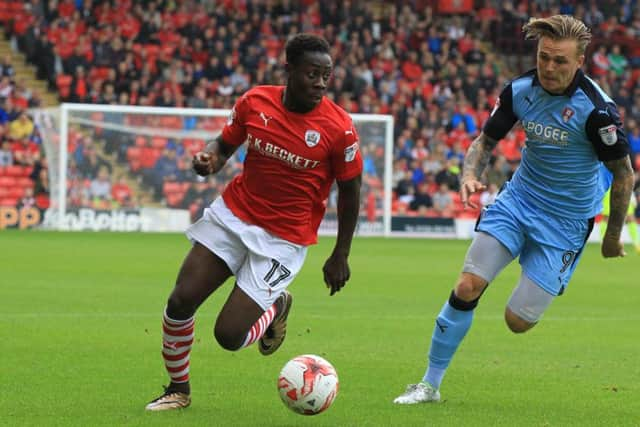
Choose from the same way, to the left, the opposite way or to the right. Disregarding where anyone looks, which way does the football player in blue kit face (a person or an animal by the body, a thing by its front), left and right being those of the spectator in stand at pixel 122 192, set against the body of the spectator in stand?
to the right

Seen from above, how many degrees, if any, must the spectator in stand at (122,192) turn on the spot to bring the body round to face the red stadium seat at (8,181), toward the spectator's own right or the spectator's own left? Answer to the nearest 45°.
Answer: approximately 90° to the spectator's own right

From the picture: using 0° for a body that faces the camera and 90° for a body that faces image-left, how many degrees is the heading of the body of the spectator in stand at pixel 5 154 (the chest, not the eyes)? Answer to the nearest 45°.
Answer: approximately 0°

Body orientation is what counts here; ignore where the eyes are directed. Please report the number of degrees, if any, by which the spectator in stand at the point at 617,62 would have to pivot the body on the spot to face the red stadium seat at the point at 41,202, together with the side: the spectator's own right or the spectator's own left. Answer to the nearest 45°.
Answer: approximately 45° to the spectator's own right

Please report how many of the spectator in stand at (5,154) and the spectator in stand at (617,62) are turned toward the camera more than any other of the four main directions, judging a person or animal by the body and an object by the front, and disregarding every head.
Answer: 2

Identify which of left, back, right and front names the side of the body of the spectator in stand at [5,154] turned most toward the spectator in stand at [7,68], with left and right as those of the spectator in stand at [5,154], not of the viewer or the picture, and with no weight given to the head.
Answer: back

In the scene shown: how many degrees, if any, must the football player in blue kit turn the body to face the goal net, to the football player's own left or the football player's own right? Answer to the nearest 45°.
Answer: approximately 90° to the football player's own right

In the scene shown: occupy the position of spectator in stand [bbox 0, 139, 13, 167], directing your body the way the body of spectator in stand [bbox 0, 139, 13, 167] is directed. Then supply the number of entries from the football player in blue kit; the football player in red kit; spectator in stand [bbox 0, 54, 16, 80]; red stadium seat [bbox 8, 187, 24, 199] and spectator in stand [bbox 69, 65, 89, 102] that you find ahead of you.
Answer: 3
